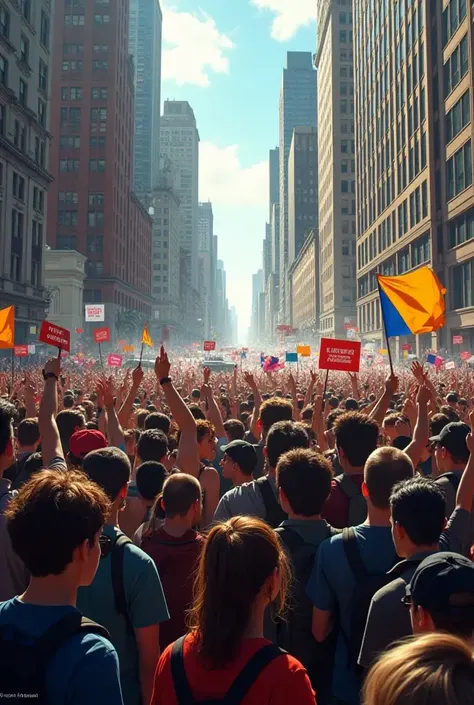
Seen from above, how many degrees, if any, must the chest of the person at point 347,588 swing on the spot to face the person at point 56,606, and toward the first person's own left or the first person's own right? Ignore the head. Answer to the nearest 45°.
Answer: approximately 135° to the first person's own left

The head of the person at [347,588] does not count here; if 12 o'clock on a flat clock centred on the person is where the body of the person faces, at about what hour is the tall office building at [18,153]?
The tall office building is roughly at 11 o'clock from the person.

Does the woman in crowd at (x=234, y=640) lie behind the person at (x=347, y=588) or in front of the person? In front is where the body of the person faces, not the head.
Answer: behind

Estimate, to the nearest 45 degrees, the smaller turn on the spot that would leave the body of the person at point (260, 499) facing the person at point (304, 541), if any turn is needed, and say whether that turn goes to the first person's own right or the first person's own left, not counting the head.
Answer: approximately 180°

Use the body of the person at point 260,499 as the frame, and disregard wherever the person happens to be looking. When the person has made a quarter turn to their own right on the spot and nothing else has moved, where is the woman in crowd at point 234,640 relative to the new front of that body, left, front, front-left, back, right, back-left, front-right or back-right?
right

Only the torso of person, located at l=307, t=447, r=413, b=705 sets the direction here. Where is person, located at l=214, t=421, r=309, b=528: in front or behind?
in front

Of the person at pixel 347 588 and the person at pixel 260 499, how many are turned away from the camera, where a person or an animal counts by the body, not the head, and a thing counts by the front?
2

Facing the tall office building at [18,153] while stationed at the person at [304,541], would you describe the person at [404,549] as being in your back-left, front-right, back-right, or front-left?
back-right

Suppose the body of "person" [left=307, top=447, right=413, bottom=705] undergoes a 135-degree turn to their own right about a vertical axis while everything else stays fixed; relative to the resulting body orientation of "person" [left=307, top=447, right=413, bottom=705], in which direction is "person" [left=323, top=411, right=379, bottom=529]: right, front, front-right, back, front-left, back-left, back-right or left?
back-left

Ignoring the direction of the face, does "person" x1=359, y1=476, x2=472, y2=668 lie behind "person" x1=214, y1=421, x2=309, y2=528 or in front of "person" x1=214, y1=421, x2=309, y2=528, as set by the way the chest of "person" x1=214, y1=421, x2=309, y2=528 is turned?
behind

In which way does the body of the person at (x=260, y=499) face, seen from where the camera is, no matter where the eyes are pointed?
away from the camera

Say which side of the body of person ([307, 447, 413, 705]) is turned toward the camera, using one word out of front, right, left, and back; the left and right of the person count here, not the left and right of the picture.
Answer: back

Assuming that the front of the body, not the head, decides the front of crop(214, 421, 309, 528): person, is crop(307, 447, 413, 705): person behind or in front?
behind

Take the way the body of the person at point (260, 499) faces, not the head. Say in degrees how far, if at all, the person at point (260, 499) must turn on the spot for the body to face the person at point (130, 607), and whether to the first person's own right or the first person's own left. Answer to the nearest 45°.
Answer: approximately 135° to the first person's own left
